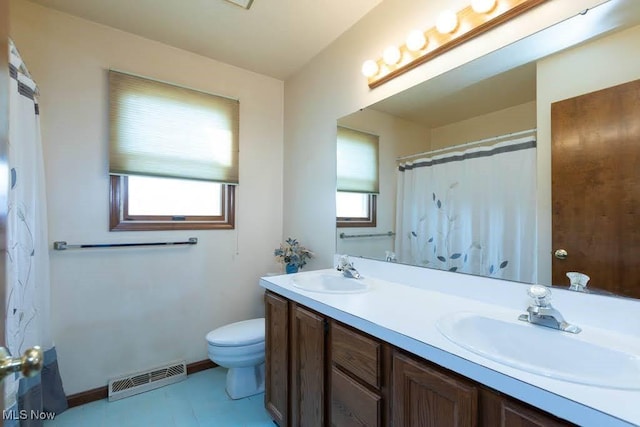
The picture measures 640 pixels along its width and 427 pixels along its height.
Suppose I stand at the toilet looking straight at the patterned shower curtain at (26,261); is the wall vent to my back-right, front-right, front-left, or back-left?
front-right

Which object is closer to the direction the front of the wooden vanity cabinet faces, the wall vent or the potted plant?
the wall vent

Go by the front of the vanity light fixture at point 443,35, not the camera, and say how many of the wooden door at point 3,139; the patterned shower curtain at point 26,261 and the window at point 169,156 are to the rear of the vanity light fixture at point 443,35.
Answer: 0

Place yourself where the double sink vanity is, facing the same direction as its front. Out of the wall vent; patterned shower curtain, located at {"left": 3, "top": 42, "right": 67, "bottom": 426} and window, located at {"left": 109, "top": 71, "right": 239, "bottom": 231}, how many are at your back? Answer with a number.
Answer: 0

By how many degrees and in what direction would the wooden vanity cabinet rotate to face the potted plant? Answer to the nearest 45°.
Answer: approximately 90° to its right

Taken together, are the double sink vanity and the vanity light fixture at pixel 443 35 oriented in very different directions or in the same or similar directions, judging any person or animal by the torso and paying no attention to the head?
same or similar directions

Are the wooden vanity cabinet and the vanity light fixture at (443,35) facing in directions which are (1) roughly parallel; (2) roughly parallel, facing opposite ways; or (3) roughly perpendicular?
roughly parallel

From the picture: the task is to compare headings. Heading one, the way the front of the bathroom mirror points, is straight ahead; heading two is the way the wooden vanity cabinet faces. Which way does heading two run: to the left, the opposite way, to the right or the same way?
the same way

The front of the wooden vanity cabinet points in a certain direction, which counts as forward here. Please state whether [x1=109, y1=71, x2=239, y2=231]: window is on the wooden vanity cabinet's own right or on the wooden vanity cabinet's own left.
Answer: on the wooden vanity cabinet's own right

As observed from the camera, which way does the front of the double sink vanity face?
facing the viewer and to the left of the viewer

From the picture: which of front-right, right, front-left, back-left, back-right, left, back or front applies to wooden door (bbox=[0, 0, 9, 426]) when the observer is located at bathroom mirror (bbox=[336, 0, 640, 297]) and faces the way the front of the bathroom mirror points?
front

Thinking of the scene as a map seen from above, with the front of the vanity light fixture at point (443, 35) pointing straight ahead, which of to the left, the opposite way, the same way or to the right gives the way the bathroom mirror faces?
the same way

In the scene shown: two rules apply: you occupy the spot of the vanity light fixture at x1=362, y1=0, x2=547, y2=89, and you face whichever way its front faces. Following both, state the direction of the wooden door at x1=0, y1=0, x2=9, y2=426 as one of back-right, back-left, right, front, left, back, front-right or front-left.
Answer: front
